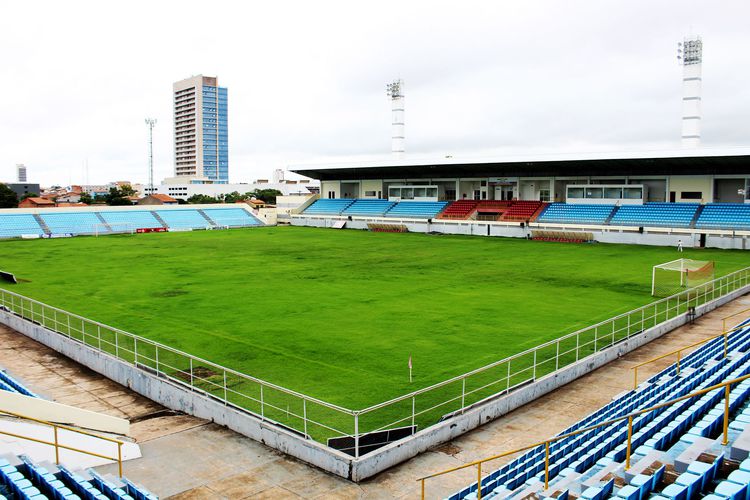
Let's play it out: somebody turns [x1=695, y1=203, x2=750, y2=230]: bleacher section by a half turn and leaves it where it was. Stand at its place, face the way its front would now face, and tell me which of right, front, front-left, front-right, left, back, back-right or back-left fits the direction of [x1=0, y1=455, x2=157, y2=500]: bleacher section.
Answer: back

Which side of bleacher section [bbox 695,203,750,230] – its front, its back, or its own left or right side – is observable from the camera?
front

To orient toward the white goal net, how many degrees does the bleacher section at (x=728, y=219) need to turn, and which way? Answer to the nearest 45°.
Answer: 0° — it already faces it
